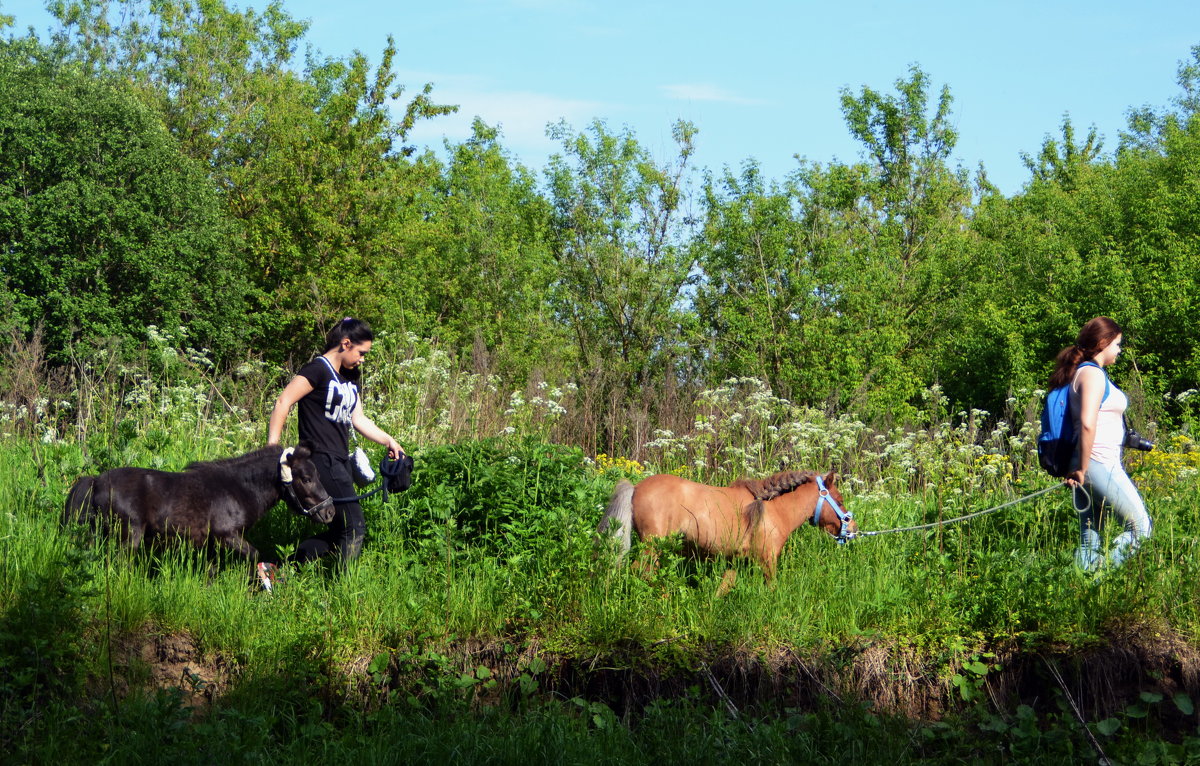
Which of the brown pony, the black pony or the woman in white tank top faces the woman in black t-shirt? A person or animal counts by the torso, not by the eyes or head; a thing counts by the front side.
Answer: the black pony

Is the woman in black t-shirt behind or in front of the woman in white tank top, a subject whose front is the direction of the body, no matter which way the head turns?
behind

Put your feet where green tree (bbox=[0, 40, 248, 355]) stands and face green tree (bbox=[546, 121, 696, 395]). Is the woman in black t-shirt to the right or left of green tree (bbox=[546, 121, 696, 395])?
right

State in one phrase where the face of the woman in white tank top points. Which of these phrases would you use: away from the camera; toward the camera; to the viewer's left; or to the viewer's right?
to the viewer's right

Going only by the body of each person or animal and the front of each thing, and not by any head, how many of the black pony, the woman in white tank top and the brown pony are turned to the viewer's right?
3

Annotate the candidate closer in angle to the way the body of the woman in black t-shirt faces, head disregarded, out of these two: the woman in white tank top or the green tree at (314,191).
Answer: the woman in white tank top

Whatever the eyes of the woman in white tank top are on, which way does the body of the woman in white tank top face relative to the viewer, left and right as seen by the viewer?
facing to the right of the viewer

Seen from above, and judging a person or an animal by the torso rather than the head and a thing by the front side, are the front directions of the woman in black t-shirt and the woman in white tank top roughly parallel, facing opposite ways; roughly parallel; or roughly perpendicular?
roughly parallel

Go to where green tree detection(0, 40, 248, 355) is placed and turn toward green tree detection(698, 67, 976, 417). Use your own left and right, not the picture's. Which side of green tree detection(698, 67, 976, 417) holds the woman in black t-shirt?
right

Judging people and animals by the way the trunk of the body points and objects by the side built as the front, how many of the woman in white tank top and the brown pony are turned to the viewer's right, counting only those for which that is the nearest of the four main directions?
2

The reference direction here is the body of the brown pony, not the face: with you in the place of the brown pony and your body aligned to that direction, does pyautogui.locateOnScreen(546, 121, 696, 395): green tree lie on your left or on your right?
on your left

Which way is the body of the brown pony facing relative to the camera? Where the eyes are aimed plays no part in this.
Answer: to the viewer's right

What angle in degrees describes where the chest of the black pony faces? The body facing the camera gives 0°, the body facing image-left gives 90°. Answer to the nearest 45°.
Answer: approximately 270°

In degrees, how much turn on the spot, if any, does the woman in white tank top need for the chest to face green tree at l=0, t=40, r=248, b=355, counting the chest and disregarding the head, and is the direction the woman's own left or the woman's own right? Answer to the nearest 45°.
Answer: approximately 135° to the woman's own left
